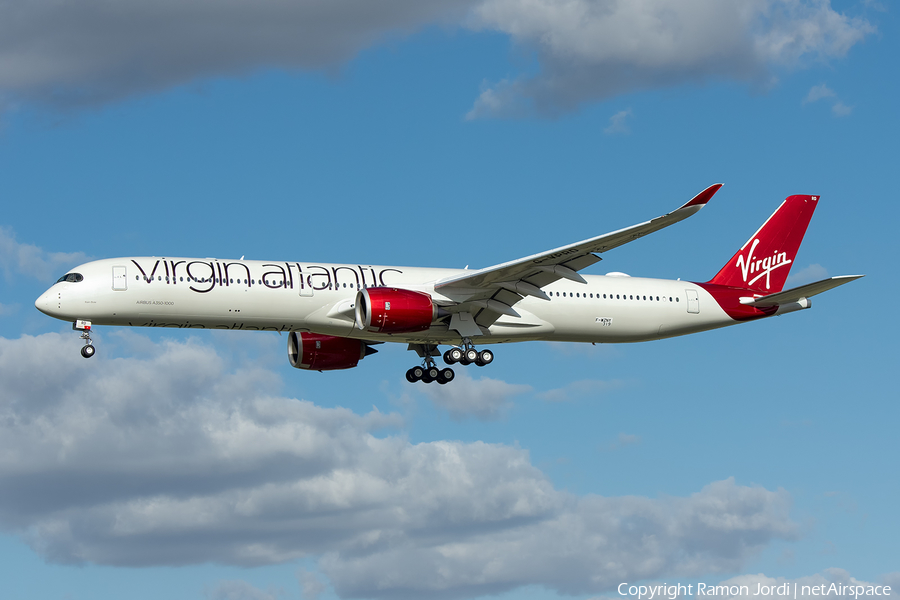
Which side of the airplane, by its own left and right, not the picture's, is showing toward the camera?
left
